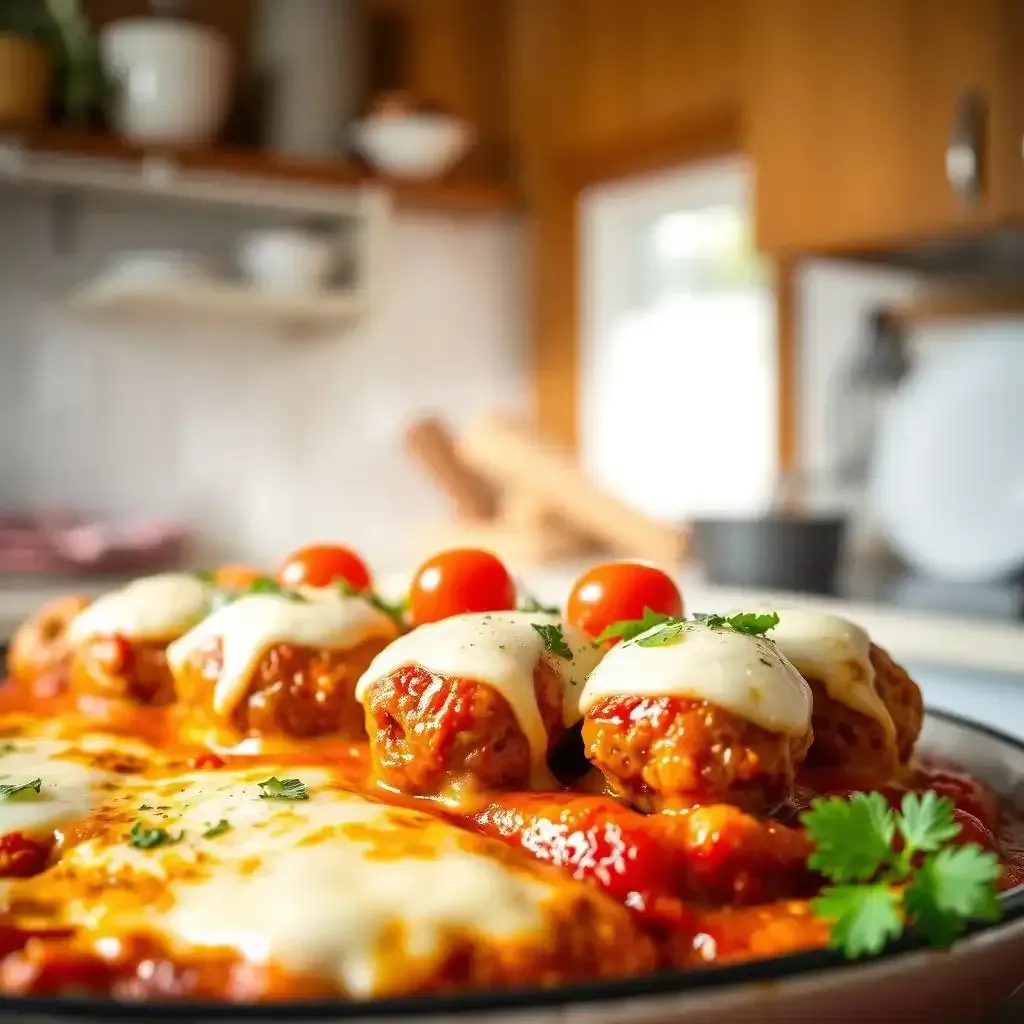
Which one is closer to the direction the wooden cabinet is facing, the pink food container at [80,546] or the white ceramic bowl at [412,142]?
the pink food container

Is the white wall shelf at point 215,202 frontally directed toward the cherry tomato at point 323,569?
yes

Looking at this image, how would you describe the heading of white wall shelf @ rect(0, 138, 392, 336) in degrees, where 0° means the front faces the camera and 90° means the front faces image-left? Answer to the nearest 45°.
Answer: approximately 0°

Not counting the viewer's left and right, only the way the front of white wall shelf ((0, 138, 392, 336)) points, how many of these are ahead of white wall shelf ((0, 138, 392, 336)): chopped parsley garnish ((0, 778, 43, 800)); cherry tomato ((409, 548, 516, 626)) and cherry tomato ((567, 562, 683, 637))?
3

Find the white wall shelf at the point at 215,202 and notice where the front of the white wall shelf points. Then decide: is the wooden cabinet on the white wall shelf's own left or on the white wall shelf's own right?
on the white wall shelf's own left

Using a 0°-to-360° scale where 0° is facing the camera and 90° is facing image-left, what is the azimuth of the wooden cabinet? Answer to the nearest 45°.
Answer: approximately 45°

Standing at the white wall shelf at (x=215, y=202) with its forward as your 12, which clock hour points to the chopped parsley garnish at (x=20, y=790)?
The chopped parsley garnish is roughly at 12 o'clock from the white wall shelf.

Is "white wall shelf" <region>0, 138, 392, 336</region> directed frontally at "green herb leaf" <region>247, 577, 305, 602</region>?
yes
